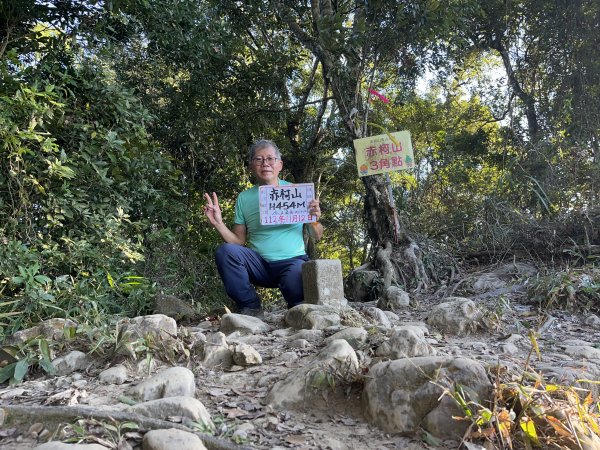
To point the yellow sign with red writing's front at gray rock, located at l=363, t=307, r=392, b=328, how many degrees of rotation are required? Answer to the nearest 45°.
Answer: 0° — it already faces it

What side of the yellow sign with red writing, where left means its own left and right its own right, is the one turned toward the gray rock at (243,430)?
front

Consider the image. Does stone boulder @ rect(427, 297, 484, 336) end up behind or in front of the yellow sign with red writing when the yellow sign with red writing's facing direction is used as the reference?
in front

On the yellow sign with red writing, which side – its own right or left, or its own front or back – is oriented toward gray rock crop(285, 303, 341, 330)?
front

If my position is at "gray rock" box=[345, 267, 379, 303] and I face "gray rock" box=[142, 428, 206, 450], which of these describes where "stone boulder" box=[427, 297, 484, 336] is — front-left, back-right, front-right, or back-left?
front-left

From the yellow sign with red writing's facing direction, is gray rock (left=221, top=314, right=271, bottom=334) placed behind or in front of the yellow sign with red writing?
in front

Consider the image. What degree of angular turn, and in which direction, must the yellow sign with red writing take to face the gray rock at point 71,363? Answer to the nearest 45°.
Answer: approximately 45° to its right

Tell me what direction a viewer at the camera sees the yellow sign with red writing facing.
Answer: facing the viewer

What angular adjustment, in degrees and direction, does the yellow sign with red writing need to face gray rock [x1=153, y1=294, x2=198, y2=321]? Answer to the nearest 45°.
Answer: approximately 45° to its right

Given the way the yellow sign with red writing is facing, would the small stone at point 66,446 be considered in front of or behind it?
in front

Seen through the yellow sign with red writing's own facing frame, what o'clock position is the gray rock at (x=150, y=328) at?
The gray rock is roughly at 1 o'clock from the yellow sign with red writing.

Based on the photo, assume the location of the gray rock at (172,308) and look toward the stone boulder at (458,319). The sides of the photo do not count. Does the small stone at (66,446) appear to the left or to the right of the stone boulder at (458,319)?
right

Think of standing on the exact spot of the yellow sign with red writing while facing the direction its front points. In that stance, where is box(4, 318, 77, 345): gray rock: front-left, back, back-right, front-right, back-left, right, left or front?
front-right
